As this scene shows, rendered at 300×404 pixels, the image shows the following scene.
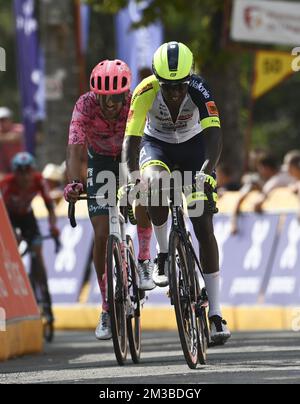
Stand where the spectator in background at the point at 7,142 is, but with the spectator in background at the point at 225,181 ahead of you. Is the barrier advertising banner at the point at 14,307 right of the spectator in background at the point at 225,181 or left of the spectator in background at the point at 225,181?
right

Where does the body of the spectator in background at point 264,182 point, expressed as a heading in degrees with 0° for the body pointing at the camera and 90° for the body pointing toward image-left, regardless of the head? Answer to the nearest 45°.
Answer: approximately 45°

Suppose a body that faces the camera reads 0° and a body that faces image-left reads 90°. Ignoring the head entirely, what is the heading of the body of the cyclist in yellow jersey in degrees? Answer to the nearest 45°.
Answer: approximately 0°

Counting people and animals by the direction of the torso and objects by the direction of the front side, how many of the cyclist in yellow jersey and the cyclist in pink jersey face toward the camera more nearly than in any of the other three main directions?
2

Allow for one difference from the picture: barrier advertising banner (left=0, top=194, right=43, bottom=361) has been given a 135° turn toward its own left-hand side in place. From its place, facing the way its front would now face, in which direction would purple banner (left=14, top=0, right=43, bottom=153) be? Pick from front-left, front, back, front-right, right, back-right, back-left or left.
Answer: front

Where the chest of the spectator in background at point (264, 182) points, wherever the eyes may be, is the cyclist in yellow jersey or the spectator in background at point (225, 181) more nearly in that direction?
the cyclist in yellow jersey
